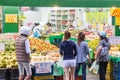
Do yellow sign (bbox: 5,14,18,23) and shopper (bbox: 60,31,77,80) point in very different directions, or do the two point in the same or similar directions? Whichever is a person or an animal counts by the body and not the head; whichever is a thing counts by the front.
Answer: very different directions

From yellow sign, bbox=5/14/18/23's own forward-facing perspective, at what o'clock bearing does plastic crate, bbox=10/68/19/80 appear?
The plastic crate is roughly at 12 o'clock from the yellow sign.

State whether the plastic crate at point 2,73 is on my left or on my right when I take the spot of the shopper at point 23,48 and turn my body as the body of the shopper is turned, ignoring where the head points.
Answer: on my left

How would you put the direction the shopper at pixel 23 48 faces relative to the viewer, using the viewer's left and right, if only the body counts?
facing away from the viewer and to the right of the viewer

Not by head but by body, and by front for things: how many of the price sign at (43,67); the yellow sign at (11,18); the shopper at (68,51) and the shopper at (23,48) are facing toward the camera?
2

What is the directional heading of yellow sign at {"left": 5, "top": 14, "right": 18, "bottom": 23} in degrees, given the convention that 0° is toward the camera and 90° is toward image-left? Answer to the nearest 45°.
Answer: approximately 0°

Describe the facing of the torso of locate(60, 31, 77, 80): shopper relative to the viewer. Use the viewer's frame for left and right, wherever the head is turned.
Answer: facing away from the viewer

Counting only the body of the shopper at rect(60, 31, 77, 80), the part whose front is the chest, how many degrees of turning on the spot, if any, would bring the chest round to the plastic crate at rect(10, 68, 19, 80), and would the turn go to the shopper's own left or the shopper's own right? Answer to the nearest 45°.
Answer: approximately 90° to the shopper's own left

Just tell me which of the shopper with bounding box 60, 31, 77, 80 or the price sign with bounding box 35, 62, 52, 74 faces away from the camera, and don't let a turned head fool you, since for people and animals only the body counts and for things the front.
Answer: the shopper
